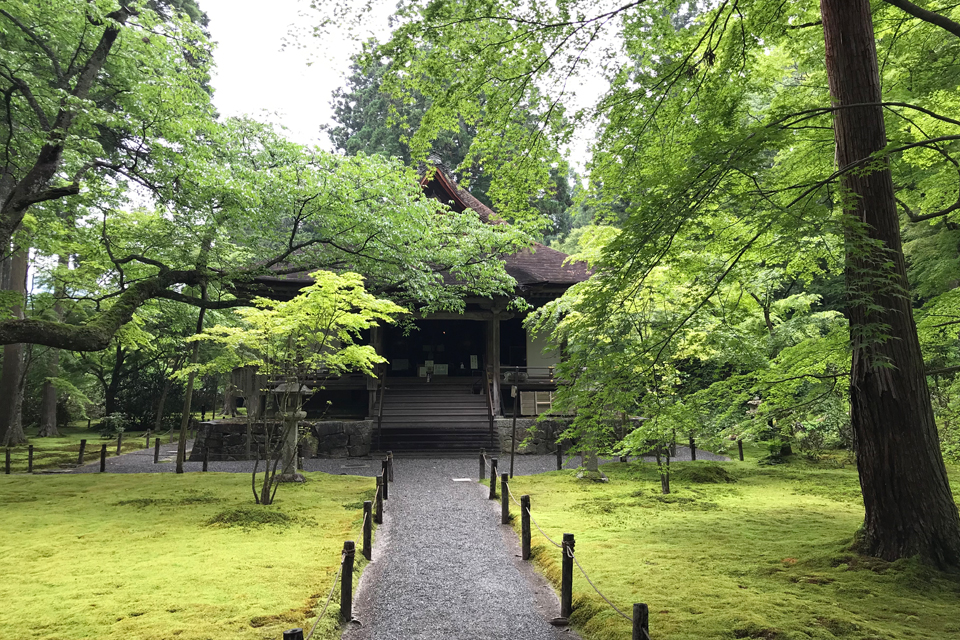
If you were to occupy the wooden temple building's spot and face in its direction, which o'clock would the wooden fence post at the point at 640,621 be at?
The wooden fence post is roughly at 12 o'clock from the wooden temple building.

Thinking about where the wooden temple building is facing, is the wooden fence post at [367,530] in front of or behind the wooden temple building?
in front

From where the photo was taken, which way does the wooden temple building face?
toward the camera

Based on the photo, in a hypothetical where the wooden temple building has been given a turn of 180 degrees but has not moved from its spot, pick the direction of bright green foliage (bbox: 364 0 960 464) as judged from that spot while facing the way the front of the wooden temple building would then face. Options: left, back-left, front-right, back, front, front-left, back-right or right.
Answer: back

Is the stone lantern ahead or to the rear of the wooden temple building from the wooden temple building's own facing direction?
ahead

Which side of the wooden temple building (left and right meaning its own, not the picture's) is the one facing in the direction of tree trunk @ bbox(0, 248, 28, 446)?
right

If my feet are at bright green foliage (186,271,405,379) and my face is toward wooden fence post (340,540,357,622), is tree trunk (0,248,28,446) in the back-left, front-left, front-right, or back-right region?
back-right

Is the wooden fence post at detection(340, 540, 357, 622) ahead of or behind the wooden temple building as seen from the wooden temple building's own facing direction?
ahead

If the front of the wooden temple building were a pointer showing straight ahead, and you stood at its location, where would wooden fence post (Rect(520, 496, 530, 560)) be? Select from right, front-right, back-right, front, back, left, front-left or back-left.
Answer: front

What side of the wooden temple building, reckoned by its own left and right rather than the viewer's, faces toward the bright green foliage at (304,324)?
front

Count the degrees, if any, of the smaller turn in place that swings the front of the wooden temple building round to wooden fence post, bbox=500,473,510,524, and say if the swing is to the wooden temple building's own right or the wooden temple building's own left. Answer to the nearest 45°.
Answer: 0° — it already faces it

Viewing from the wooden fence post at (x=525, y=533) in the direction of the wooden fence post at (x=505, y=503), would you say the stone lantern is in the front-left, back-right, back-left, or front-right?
front-left
